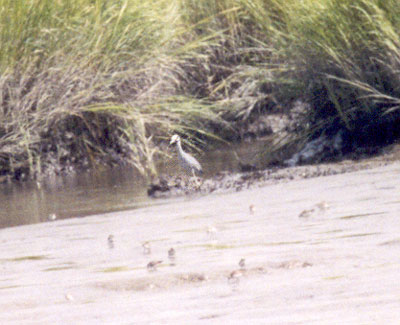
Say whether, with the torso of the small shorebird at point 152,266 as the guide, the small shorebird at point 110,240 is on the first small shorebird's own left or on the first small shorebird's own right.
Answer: on the first small shorebird's own right

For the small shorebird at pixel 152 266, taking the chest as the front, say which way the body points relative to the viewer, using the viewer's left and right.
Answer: facing to the left of the viewer

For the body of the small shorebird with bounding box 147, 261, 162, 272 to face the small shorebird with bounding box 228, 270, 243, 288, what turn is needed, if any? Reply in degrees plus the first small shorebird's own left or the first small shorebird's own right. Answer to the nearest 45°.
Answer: approximately 135° to the first small shorebird's own left

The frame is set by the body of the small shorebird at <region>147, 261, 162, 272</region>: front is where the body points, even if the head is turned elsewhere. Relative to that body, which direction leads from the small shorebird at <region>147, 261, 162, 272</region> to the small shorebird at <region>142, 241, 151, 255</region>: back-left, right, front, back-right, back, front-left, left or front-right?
right
